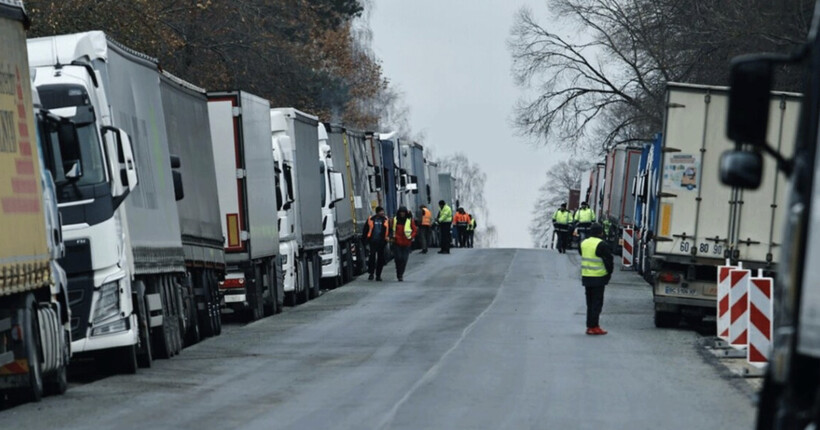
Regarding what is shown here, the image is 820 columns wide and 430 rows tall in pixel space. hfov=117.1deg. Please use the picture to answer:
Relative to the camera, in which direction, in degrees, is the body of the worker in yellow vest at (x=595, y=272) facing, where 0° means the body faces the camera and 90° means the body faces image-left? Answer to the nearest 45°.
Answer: approximately 225°

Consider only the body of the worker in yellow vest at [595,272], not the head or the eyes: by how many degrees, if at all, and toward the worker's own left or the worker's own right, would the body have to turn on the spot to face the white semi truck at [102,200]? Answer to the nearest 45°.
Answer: approximately 180°

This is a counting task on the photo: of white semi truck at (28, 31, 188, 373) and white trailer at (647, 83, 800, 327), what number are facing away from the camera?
1

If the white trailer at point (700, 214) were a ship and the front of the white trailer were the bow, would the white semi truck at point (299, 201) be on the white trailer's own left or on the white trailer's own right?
on the white trailer's own left

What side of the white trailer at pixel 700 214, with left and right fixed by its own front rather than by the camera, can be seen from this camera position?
back
